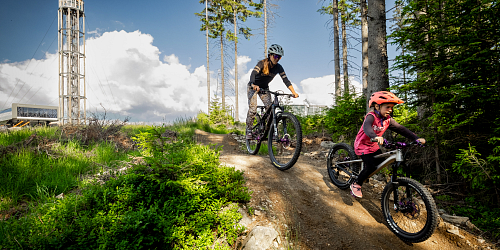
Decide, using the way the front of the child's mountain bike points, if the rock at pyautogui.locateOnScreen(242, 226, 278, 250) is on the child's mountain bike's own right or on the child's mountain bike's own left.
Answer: on the child's mountain bike's own right

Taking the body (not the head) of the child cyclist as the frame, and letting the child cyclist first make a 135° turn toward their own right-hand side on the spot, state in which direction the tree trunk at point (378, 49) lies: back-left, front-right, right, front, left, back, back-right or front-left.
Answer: right

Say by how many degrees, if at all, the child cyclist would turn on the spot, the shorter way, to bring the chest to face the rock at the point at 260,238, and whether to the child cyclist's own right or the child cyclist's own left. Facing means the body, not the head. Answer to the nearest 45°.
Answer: approximately 90° to the child cyclist's own right

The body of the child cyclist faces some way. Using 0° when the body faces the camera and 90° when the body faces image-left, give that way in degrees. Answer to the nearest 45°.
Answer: approximately 315°

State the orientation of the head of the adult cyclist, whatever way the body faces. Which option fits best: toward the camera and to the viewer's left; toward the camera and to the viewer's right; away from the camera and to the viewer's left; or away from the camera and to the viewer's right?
toward the camera and to the viewer's right

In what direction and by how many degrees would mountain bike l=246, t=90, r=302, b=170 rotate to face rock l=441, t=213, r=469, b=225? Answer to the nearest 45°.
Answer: approximately 45° to its left

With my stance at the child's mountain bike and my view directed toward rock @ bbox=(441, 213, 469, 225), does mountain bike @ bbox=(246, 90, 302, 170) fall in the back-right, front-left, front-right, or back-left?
back-left

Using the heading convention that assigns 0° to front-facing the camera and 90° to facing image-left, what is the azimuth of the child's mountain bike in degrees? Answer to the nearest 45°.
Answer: approximately 315°

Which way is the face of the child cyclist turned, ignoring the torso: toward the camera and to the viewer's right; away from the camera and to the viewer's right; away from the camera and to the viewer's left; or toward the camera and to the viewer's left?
toward the camera and to the viewer's right

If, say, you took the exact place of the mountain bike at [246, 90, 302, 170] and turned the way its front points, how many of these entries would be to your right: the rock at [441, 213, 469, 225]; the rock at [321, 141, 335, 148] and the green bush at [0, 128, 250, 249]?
1

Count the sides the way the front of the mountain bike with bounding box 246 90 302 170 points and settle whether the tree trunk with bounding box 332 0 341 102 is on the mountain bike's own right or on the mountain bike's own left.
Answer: on the mountain bike's own left

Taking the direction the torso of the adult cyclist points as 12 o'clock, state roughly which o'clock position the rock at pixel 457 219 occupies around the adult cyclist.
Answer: The rock is roughly at 11 o'clock from the adult cyclist.
